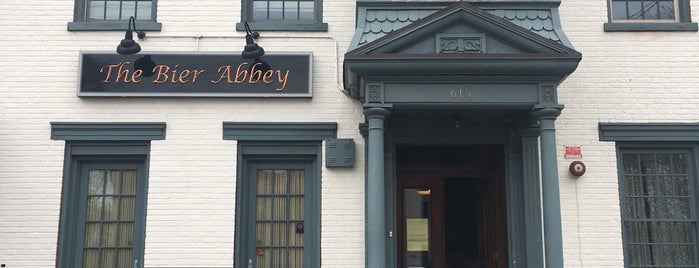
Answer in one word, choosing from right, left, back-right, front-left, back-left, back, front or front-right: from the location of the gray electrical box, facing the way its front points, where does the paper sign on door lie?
back-left

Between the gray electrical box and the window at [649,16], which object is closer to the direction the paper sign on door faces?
the gray electrical box

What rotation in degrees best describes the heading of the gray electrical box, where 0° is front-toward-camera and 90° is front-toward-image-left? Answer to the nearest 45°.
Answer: approximately 0°

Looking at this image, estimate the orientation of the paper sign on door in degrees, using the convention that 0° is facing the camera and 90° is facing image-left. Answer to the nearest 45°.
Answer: approximately 0°

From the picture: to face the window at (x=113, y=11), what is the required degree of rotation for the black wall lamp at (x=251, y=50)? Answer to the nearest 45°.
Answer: approximately 135° to its right

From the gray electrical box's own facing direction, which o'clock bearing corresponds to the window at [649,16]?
The window is roughly at 9 o'clock from the gray electrical box.

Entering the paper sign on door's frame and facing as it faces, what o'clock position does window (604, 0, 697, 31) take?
The window is roughly at 9 o'clock from the paper sign on door.

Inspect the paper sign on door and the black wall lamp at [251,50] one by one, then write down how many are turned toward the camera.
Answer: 2

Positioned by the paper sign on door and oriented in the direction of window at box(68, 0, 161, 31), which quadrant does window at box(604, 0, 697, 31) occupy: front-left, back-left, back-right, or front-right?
back-left
